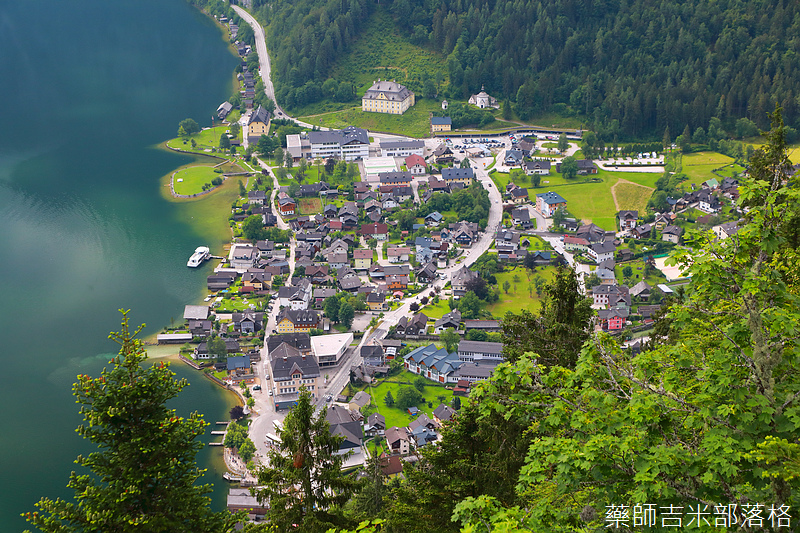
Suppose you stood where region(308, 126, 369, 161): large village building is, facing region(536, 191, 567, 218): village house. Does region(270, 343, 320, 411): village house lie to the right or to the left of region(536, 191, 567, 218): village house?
right

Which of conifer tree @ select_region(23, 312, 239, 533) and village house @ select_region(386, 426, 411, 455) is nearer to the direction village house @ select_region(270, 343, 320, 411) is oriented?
the conifer tree

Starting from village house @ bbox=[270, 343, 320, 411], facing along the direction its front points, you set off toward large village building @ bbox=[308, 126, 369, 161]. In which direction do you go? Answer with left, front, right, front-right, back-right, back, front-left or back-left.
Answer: back

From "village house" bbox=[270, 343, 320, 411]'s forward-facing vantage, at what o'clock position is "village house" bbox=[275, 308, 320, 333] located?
"village house" bbox=[275, 308, 320, 333] is roughly at 6 o'clock from "village house" bbox=[270, 343, 320, 411].

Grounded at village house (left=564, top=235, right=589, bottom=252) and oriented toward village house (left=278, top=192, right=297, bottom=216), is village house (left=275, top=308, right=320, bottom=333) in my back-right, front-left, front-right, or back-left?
front-left

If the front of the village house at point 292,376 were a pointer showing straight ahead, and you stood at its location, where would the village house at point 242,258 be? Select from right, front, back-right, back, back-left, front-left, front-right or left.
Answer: back

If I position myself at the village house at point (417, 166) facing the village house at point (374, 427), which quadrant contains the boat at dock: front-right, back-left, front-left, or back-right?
front-right

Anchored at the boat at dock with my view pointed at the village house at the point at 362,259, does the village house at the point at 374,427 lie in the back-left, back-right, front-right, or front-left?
front-right

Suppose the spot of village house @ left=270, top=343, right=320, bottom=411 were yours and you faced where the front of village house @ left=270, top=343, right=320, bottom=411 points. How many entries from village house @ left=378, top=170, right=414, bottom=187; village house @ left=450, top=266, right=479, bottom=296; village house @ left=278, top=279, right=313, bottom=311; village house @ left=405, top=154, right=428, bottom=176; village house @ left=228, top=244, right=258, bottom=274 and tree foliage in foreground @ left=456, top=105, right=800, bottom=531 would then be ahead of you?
1

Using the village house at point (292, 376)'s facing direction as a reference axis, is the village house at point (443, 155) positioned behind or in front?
behind

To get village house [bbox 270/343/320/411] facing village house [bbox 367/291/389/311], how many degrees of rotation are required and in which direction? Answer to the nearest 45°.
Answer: approximately 135° to its left

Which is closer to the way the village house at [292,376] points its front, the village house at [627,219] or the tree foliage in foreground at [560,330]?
the tree foliage in foreground

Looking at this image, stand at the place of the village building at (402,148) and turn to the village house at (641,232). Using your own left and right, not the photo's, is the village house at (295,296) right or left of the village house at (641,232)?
right

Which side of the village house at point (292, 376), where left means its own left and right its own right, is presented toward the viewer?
front

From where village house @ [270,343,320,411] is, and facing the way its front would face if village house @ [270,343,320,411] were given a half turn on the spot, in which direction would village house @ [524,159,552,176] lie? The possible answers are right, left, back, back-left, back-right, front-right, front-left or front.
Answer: front-right
